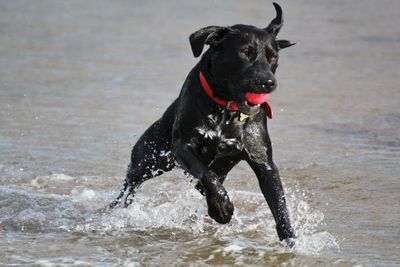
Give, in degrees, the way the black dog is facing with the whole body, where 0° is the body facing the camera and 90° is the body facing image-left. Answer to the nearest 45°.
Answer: approximately 315°
